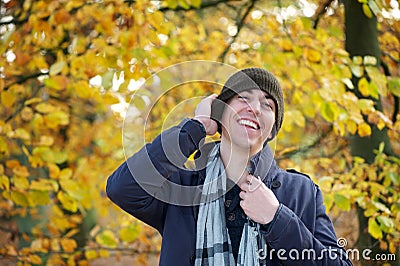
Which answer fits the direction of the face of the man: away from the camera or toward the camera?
toward the camera

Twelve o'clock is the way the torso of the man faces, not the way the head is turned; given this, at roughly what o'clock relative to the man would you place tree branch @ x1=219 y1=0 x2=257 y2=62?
The tree branch is roughly at 6 o'clock from the man.

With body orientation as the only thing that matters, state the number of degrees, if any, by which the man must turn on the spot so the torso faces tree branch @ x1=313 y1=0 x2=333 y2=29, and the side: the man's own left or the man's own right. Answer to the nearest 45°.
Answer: approximately 180°

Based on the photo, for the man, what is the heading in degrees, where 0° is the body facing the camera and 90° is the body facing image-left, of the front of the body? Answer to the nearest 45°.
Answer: approximately 0°
